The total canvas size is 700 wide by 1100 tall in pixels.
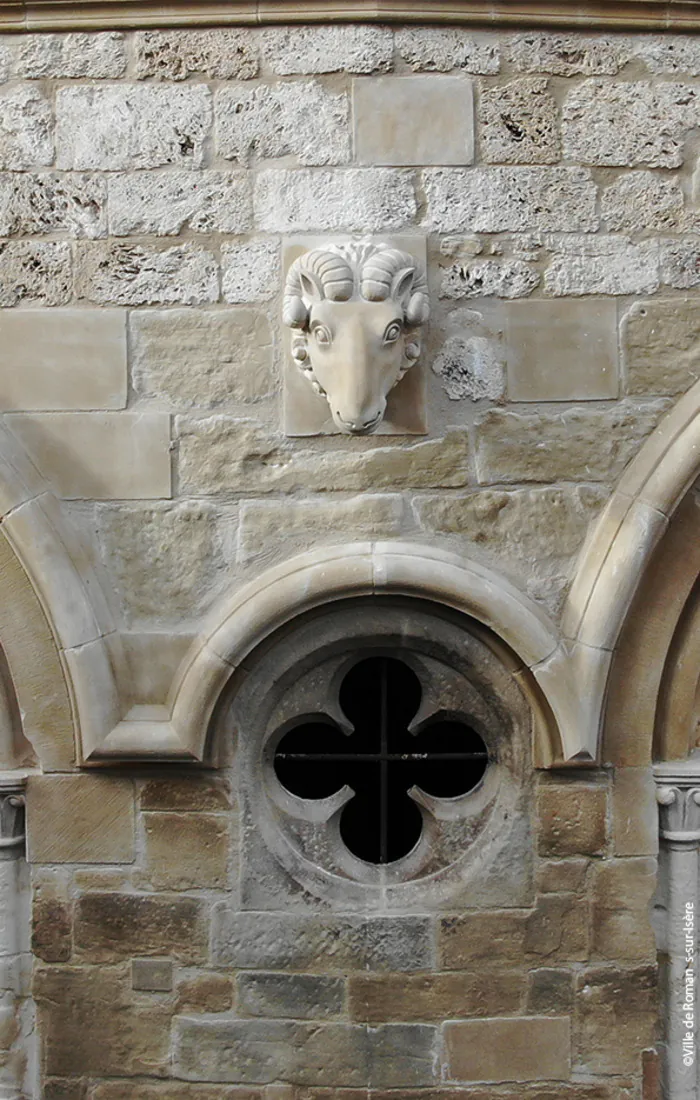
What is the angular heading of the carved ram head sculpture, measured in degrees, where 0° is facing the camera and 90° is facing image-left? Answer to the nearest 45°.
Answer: approximately 0°
